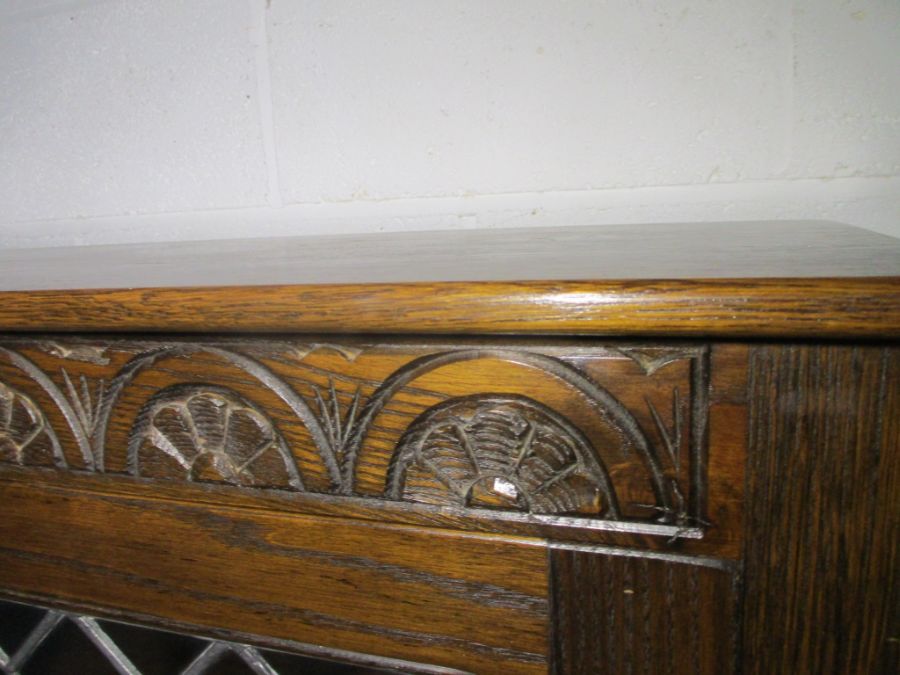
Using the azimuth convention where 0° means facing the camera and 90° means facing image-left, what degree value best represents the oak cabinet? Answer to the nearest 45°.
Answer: approximately 45°
